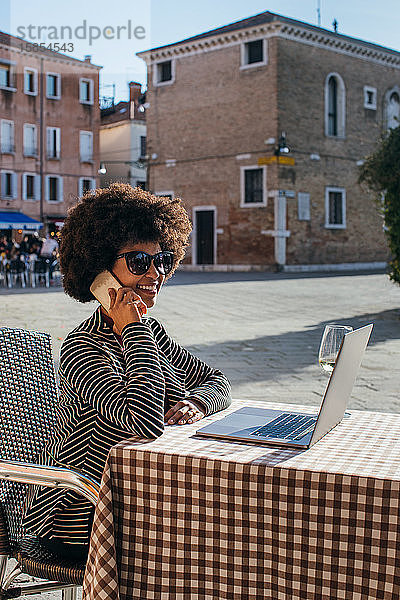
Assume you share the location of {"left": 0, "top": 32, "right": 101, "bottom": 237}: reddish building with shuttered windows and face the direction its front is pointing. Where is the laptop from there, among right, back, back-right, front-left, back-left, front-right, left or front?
front-right

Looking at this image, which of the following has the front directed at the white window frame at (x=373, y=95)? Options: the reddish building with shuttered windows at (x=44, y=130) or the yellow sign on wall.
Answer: the reddish building with shuttered windows

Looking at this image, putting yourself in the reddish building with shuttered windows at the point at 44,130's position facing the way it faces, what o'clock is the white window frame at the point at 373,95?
The white window frame is roughly at 12 o'clock from the reddish building with shuttered windows.

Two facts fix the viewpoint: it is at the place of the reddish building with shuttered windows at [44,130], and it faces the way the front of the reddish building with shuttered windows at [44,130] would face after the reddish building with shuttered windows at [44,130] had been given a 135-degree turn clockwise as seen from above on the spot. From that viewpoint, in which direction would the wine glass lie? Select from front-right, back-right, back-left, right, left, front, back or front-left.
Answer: left

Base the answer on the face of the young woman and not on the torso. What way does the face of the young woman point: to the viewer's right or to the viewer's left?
to the viewer's right

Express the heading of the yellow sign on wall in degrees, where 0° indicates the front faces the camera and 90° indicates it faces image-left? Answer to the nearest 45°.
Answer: approximately 0°

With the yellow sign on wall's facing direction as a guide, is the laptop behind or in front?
in front

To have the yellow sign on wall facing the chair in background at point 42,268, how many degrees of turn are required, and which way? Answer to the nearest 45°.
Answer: approximately 45° to its right

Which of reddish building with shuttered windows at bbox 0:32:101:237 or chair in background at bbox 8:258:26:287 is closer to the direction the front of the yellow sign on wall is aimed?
the chair in background

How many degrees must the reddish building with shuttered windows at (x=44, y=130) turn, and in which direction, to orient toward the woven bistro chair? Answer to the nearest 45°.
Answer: approximately 45° to its right
